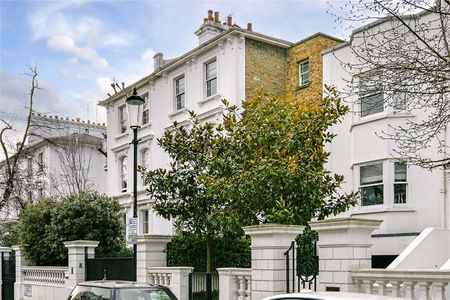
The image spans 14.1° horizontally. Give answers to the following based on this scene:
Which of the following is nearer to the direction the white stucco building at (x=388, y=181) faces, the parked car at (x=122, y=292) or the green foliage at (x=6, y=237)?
the parked car

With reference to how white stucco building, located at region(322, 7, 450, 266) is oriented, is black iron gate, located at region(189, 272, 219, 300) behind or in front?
in front

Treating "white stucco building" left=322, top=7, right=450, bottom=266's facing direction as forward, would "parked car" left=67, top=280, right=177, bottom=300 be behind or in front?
in front

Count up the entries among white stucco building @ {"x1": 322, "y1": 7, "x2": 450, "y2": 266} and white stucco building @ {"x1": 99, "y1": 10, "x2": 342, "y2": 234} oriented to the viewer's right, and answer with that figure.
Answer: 0

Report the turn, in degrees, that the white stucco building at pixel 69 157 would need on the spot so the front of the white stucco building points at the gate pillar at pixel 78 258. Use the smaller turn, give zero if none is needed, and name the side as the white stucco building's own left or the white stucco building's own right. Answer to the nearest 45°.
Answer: approximately 45° to the white stucco building's own left

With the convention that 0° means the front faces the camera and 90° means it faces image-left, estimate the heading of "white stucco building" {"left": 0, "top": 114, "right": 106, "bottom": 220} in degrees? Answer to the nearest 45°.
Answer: approximately 45°

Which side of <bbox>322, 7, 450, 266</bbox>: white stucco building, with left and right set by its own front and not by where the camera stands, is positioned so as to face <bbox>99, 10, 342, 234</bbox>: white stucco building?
right

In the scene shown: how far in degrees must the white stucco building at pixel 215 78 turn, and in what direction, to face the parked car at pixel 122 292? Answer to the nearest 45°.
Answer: approximately 45° to its left

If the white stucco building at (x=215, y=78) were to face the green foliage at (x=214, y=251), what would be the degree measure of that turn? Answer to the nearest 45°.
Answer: approximately 45° to its left

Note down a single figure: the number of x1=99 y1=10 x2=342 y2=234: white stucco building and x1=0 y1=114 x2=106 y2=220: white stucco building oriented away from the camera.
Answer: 0

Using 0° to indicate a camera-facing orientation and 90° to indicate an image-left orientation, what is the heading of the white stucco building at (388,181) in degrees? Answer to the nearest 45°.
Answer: approximately 45°

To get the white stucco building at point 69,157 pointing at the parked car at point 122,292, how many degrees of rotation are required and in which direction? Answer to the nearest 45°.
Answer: approximately 45° to its left
